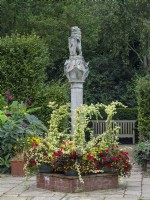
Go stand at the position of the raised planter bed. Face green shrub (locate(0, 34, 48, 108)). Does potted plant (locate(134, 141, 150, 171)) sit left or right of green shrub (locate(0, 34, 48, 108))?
right

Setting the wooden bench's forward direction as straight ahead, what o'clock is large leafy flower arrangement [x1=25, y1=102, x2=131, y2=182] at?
The large leafy flower arrangement is roughly at 12 o'clock from the wooden bench.

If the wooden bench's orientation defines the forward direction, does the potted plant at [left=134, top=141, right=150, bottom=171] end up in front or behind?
in front

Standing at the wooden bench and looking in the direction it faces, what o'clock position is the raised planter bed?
The raised planter bed is roughly at 12 o'clock from the wooden bench.

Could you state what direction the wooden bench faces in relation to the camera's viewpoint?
facing the viewer

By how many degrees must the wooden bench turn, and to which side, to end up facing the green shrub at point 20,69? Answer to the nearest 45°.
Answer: approximately 45° to its right

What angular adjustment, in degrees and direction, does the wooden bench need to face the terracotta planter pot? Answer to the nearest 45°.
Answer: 0° — it already faces it
